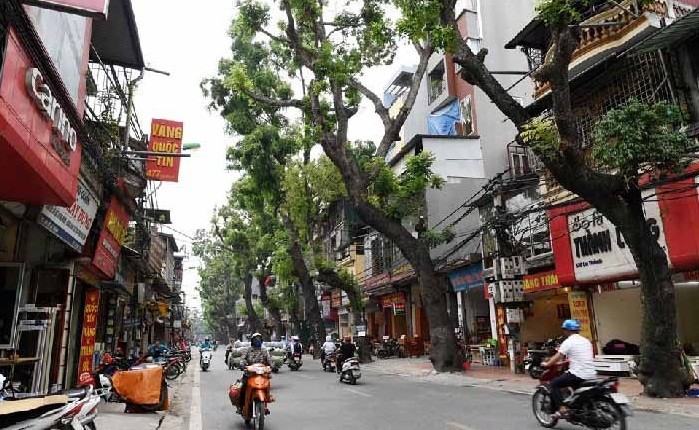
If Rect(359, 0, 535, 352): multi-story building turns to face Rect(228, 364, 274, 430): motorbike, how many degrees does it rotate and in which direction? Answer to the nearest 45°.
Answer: approximately 45° to its left

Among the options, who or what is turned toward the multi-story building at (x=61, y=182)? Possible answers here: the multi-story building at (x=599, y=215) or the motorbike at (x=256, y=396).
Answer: the multi-story building at (x=599, y=215)

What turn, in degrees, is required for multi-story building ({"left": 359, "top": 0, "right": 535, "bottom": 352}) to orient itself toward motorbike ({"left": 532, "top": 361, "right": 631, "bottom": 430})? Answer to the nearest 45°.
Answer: approximately 45° to its left

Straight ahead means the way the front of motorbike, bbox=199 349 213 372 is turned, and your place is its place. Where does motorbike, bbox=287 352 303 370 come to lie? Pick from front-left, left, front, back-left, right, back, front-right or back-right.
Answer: front-left

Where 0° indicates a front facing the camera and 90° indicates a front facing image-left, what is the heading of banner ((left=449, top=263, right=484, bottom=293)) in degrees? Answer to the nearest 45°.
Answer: approximately 45°

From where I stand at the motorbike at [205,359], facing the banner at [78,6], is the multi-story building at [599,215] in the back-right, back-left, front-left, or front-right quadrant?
front-left

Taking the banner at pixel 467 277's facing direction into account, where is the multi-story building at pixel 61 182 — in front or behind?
in front

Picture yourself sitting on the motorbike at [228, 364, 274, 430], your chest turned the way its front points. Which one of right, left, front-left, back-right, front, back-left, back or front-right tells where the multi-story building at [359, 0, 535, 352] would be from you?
back-left

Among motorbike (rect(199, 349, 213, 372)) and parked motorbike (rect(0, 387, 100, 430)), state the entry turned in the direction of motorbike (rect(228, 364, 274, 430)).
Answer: motorbike (rect(199, 349, 213, 372))

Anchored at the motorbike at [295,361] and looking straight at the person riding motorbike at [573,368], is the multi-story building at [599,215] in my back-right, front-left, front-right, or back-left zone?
front-left

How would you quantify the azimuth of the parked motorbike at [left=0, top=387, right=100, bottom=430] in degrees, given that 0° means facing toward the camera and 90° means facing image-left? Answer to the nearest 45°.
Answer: approximately 90°

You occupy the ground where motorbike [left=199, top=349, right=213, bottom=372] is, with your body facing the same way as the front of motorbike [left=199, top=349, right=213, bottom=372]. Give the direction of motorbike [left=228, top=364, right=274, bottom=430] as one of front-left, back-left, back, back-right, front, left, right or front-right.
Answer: front

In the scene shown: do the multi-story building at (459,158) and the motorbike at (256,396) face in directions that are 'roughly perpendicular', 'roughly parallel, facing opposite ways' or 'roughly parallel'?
roughly perpendicular

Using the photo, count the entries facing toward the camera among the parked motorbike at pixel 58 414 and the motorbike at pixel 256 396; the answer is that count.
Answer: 1

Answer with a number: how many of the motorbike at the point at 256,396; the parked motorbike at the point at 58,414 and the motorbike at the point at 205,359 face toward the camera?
2

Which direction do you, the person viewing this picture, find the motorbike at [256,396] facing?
facing the viewer

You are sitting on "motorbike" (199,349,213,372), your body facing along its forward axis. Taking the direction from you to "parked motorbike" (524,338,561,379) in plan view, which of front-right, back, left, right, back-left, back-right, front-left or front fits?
front-left

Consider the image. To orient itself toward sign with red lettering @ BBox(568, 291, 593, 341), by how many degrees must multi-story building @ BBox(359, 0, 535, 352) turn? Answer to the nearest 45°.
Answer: approximately 45° to its left

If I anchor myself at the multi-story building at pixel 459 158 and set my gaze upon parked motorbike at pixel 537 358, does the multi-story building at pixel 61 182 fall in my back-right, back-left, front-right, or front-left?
front-right

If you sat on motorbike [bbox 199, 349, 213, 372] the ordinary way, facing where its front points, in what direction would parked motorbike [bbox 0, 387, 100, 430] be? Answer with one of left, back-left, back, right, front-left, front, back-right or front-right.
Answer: front
